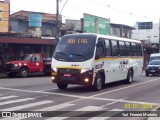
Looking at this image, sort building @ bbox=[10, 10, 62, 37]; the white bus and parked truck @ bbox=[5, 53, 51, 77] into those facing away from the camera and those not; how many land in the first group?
0

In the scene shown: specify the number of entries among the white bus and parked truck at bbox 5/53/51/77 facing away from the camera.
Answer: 0

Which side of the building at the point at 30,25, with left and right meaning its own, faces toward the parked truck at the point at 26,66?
front

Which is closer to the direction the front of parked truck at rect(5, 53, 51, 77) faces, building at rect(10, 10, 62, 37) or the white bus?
the white bus

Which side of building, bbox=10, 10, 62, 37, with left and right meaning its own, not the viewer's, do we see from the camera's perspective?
front

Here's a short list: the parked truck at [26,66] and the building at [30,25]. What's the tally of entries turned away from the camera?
0

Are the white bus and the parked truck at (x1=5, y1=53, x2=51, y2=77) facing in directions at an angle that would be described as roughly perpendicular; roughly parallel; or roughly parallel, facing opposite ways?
roughly parallel

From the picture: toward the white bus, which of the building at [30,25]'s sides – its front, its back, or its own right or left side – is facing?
front

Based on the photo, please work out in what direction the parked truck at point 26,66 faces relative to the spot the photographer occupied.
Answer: facing the viewer and to the left of the viewer

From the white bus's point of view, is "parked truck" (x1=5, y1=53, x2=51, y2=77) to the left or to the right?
on its right
